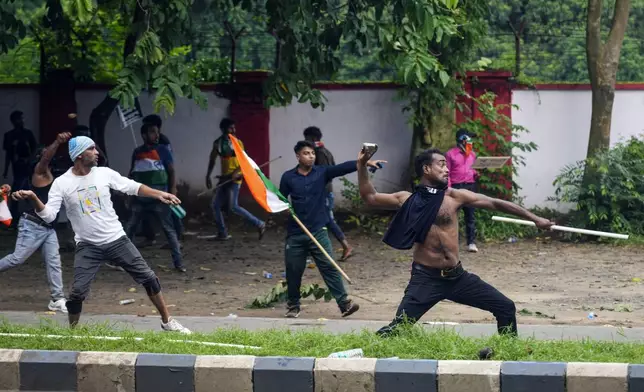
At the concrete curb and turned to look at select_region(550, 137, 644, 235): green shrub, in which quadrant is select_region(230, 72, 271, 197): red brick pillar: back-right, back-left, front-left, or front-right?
front-left

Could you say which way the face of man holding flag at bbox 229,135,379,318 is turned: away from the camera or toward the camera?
toward the camera

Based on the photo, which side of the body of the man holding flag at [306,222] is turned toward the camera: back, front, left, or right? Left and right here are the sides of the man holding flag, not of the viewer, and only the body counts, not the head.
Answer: front

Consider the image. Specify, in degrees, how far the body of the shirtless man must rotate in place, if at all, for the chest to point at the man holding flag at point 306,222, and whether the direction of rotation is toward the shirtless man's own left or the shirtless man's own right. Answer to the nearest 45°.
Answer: approximately 180°

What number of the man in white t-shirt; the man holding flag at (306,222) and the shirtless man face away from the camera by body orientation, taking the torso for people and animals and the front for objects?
0

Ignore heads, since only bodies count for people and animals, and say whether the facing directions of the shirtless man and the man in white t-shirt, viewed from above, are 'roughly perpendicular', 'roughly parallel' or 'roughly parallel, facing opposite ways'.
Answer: roughly parallel

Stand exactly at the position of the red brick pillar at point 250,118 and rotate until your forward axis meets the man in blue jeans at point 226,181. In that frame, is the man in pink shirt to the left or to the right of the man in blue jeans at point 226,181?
left

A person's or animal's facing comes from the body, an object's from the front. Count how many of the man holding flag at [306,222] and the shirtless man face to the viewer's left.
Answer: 0

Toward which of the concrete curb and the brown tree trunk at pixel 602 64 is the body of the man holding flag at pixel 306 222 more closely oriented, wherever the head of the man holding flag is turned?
the concrete curb

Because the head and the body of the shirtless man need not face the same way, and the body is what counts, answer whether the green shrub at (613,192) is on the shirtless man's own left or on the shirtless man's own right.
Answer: on the shirtless man's own left

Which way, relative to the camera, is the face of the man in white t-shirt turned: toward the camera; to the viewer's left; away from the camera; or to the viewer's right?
to the viewer's right

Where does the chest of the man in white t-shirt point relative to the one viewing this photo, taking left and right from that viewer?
facing the viewer and to the right of the viewer

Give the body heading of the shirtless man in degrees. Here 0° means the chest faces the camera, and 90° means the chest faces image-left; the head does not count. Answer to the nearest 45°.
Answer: approximately 315°
